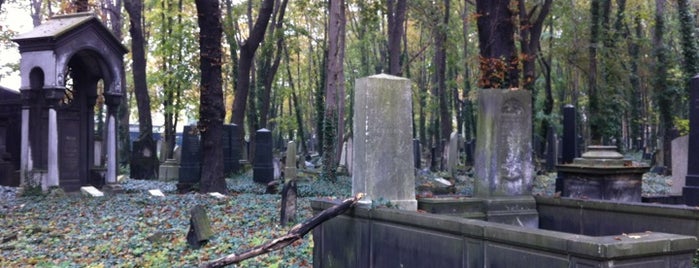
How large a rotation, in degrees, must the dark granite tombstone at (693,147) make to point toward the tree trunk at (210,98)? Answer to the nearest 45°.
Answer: approximately 90° to its right

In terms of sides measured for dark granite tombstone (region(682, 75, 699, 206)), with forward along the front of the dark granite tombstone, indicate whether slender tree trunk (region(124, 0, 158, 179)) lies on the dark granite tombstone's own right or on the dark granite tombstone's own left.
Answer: on the dark granite tombstone's own right

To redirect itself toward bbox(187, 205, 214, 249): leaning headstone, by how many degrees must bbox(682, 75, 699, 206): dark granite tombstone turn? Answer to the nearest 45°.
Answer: approximately 45° to its right

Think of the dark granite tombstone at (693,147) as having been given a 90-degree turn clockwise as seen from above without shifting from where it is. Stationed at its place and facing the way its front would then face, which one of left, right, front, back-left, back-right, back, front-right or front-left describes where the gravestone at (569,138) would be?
front-right

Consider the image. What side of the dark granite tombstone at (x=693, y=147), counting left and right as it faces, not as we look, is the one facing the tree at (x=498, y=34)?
right

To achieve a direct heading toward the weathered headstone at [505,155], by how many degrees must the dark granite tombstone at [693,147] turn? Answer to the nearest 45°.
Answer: approximately 45° to its right

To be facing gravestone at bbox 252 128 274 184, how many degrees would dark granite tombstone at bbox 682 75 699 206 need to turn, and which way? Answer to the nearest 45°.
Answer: approximately 90° to its right

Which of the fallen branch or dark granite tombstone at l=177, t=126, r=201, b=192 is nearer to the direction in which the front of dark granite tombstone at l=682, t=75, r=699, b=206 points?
the fallen branch

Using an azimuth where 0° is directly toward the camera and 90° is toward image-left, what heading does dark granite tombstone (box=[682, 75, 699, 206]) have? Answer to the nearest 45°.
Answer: approximately 0°

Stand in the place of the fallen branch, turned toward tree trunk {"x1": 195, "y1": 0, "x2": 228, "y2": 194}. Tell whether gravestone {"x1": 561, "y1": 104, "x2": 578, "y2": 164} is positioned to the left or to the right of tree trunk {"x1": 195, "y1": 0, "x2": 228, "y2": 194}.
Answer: right

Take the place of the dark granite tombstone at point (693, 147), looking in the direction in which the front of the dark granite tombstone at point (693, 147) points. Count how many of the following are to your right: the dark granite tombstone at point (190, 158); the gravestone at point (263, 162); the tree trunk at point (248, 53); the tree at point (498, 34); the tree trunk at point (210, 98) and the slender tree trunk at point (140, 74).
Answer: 6

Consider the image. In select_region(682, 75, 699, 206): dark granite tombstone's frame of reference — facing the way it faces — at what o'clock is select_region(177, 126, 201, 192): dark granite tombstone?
select_region(177, 126, 201, 192): dark granite tombstone is roughly at 3 o'clock from select_region(682, 75, 699, 206): dark granite tombstone.

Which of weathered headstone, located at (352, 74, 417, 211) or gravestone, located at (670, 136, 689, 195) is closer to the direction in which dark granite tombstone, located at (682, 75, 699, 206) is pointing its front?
the weathered headstone
